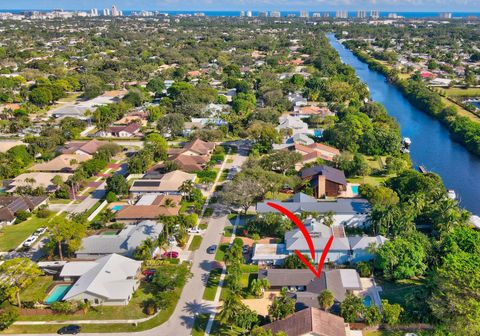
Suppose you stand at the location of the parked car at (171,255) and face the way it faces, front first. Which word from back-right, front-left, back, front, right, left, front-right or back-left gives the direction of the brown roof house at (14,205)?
front-right

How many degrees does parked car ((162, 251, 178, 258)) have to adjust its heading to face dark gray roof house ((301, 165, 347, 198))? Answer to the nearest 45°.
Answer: approximately 135° to its right

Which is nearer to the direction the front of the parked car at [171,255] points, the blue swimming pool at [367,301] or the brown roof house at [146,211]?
the brown roof house

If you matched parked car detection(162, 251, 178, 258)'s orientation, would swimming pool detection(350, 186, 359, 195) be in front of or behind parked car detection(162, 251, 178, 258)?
behind

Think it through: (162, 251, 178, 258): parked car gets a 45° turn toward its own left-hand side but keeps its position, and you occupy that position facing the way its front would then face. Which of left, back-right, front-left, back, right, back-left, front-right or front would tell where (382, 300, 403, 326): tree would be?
left

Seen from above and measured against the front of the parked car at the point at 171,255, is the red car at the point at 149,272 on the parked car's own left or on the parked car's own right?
on the parked car's own left

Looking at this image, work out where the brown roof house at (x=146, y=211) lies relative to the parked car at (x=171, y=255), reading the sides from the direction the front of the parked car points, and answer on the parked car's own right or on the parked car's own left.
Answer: on the parked car's own right

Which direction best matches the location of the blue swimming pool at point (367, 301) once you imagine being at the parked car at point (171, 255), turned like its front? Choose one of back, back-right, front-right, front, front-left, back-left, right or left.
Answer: back-left

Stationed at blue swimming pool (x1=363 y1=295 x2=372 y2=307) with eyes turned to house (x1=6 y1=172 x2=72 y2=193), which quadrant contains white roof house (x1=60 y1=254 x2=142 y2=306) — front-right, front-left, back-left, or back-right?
front-left

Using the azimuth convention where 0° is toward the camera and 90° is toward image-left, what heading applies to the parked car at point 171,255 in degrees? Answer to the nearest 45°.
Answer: approximately 90°

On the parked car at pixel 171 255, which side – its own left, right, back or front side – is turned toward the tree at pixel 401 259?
back

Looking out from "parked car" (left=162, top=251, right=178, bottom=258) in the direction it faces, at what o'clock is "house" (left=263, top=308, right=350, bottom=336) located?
The house is roughly at 8 o'clock from the parked car.

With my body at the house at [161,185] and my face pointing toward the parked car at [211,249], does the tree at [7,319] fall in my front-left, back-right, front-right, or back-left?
front-right

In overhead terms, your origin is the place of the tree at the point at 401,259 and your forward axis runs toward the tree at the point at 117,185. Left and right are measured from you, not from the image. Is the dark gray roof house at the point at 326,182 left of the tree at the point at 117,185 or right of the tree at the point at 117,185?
right

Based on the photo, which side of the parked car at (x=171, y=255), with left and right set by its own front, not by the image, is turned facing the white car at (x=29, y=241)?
front

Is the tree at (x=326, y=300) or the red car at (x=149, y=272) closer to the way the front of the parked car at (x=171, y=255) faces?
the red car

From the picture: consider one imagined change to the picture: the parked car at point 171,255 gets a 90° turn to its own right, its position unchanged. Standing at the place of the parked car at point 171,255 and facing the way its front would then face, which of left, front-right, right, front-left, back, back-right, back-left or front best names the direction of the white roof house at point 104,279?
back-left

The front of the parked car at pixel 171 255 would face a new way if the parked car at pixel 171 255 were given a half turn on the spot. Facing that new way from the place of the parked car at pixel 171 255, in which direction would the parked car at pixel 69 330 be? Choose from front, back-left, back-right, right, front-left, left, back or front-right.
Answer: back-right
